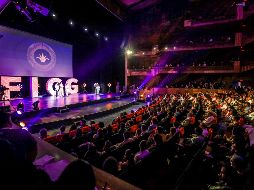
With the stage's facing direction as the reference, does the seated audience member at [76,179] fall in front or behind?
in front

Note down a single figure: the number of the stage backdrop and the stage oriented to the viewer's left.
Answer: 0

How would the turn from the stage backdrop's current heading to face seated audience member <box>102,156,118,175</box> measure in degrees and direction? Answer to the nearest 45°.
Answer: approximately 45° to its right

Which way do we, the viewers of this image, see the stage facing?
facing the viewer and to the right of the viewer

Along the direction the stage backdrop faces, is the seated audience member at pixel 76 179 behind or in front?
in front

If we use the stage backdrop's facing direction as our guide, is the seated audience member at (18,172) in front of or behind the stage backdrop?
in front
